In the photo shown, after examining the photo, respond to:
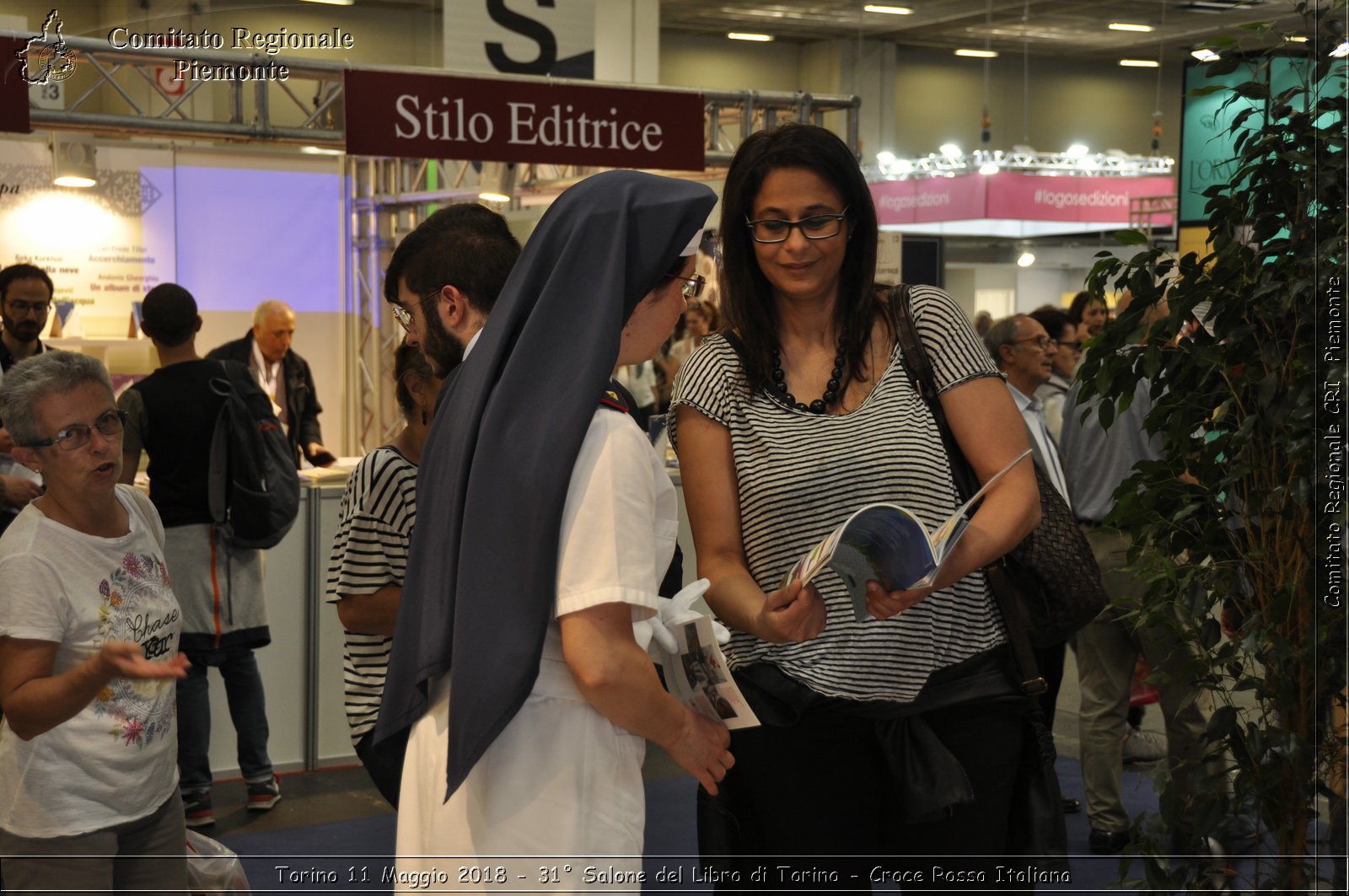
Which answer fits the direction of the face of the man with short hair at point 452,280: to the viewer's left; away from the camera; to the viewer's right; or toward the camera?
to the viewer's left

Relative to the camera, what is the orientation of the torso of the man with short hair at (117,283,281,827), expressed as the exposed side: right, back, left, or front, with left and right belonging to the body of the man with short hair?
back

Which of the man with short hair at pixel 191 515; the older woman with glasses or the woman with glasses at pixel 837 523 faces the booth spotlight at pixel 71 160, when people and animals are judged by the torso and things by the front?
the man with short hair

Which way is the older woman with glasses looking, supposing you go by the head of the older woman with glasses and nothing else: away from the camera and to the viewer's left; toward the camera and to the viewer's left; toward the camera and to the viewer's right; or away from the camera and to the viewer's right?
toward the camera and to the viewer's right

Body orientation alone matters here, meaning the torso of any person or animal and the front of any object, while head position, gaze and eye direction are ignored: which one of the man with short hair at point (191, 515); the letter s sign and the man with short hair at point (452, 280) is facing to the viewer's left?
the man with short hair at point (452, 280)

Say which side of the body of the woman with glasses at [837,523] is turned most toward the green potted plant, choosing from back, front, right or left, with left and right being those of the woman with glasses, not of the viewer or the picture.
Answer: left

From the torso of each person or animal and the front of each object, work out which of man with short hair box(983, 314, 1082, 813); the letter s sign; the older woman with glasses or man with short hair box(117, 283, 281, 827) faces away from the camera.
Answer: man with short hair box(117, 283, 281, 827)

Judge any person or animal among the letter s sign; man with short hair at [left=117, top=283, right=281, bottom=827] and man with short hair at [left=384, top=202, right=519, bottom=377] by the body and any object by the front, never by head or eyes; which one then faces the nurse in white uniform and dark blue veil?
the letter s sign

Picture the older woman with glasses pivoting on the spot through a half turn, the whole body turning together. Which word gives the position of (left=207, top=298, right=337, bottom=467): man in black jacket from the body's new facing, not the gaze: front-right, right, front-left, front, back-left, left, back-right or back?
front-right
